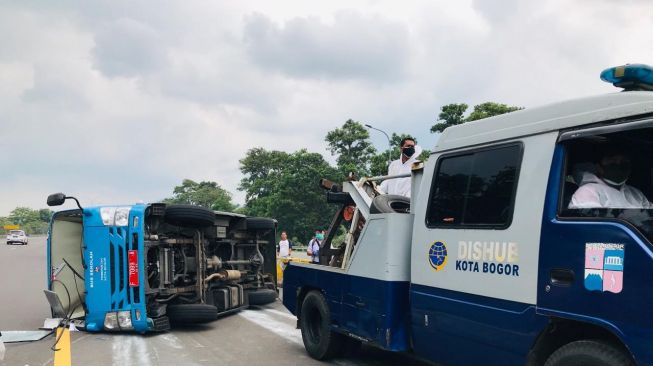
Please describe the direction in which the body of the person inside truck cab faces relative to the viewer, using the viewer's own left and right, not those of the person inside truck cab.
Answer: facing the viewer and to the right of the viewer

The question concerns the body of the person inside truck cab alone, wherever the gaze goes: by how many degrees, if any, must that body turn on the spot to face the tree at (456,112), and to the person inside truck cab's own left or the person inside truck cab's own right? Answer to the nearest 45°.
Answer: approximately 135° to the person inside truck cab's own left

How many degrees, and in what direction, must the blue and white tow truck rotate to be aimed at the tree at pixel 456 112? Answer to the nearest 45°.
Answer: approximately 135° to its left

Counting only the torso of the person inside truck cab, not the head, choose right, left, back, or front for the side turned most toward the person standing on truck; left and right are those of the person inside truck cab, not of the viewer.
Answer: back
